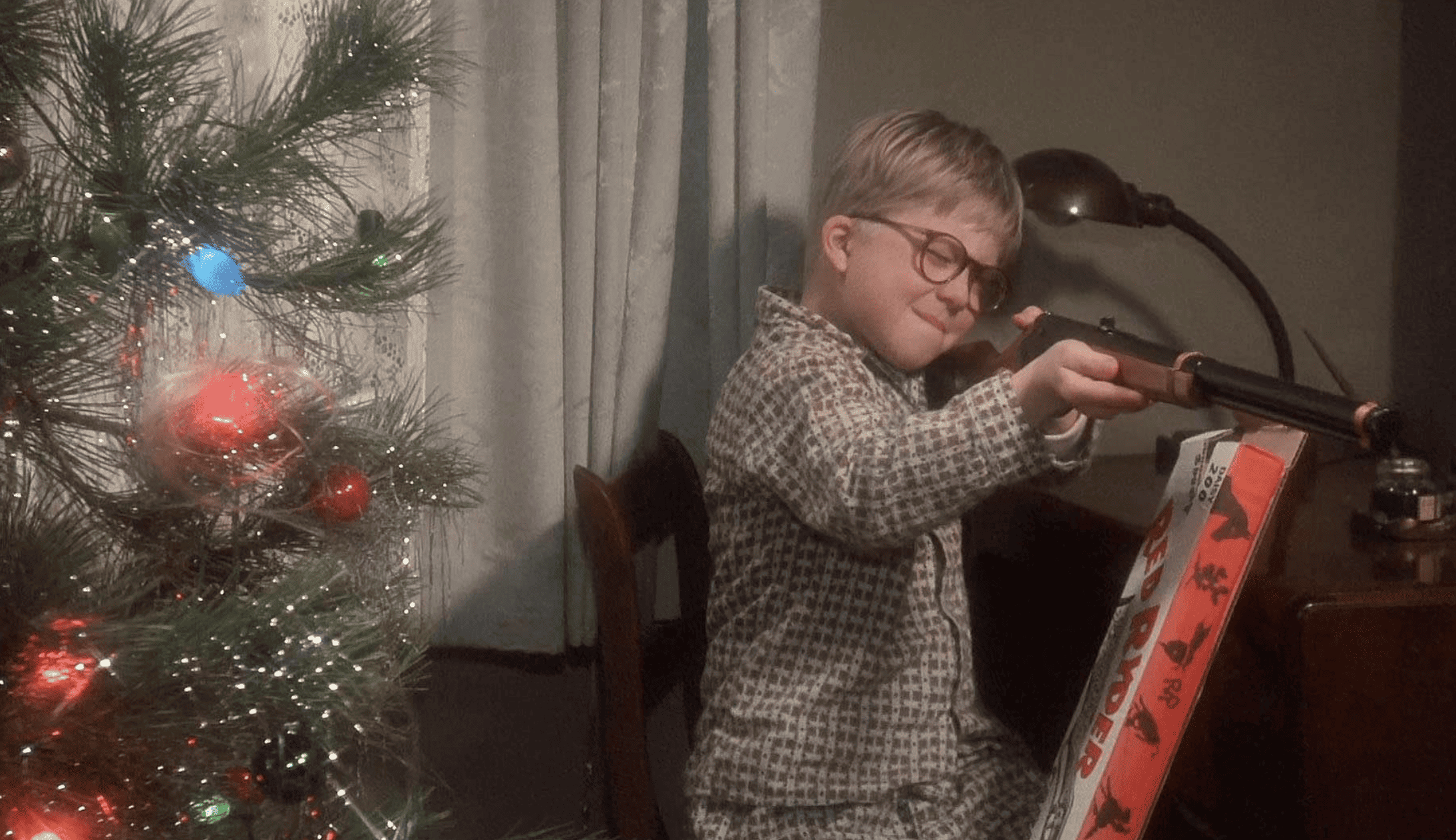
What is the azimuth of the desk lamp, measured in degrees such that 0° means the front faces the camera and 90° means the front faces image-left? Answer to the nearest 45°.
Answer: approximately 90°

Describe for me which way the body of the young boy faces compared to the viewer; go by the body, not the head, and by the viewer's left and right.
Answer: facing the viewer and to the right of the viewer

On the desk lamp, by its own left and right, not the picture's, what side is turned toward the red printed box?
left

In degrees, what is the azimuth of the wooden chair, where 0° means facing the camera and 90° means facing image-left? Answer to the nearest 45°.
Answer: approximately 315°

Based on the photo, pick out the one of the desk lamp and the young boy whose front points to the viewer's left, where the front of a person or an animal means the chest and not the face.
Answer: the desk lamp

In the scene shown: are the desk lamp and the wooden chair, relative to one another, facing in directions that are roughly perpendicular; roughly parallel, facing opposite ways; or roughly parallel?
roughly parallel, facing opposite ways

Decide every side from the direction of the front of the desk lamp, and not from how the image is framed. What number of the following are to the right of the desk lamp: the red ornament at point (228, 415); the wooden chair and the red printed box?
0

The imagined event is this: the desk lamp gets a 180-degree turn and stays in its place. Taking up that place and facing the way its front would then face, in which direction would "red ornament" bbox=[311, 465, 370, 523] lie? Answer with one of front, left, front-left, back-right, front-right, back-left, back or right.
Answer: back-right

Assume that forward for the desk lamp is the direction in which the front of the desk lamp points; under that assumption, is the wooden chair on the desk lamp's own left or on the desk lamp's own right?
on the desk lamp's own left

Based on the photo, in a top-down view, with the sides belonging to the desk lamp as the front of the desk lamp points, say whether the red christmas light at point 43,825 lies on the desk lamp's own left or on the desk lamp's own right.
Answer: on the desk lamp's own left
